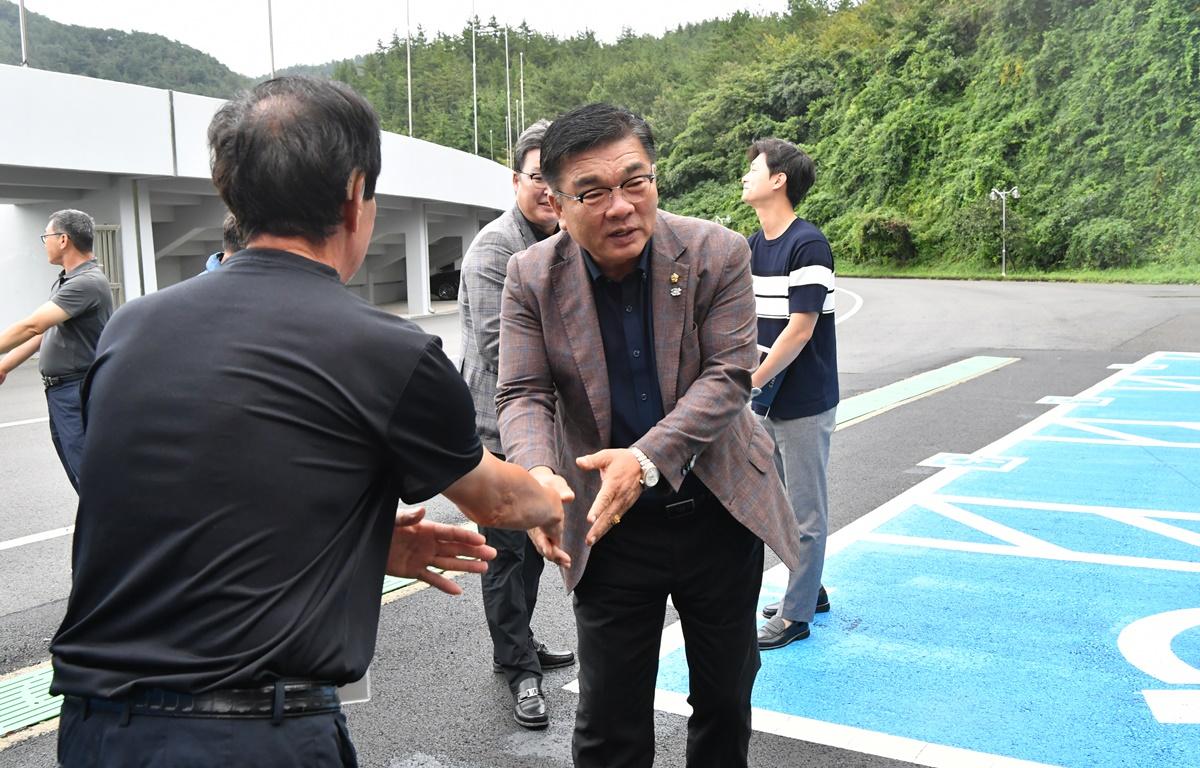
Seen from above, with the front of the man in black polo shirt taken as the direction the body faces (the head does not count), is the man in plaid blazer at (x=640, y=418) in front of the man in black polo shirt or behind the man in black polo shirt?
in front

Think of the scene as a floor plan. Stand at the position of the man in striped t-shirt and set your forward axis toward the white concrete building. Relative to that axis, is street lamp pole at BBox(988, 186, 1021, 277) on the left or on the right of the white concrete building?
right

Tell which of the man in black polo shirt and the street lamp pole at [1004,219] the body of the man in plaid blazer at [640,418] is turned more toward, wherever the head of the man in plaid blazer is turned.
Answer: the man in black polo shirt

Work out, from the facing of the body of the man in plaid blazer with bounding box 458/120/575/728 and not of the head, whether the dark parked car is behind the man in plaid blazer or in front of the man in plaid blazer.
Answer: behind

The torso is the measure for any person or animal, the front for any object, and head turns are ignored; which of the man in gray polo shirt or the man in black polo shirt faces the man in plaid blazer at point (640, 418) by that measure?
the man in black polo shirt

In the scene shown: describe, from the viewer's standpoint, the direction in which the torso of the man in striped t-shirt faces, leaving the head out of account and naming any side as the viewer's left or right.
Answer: facing to the left of the viewer

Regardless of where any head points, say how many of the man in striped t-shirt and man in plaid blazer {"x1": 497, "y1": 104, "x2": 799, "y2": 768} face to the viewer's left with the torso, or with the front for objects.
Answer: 1
